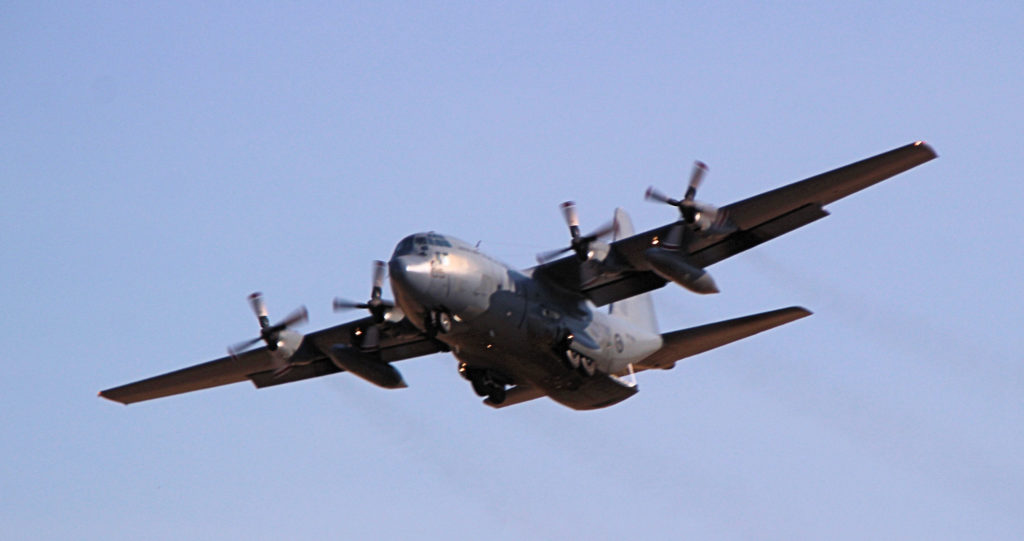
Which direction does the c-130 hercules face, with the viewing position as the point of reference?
facing the viewer and to the left of the viewer
